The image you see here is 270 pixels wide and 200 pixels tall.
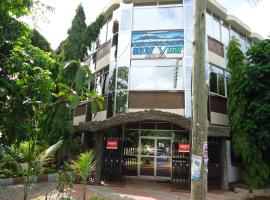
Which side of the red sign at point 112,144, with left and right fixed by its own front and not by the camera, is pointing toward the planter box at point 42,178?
right

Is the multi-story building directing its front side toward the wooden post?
yes

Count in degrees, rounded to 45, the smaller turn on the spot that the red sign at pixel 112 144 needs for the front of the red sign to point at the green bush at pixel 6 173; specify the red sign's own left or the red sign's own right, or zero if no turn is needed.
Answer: approximately 90° to the red sign's own right

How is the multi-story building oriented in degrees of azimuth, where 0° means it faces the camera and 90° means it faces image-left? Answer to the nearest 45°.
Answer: approximately 0°

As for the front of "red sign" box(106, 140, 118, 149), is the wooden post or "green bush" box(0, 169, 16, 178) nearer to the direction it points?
the wooden post

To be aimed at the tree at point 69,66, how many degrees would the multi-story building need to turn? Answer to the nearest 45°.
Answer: approximately 90° to its right

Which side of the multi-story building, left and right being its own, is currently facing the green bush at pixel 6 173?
right

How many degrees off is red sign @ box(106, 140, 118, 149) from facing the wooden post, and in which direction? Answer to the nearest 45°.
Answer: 0° — it already faces it

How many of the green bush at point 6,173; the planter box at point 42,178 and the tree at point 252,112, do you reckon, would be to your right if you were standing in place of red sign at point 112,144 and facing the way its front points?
2

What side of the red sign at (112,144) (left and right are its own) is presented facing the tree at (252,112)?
left
